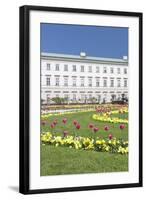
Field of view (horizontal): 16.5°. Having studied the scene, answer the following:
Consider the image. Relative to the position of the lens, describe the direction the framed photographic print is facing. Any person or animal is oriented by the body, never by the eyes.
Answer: facing the viewer and to the right of the viewer
